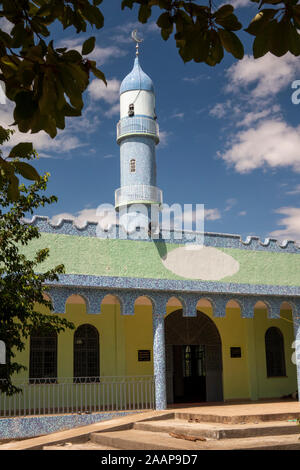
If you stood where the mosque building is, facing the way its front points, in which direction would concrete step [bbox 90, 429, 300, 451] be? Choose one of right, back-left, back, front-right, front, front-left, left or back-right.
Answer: front

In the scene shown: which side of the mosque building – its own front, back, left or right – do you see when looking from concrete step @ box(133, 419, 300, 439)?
front

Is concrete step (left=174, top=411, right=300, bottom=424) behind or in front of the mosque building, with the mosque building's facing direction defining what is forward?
in front

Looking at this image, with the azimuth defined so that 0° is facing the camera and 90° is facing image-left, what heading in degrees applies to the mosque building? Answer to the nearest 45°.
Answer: approximately 0°
